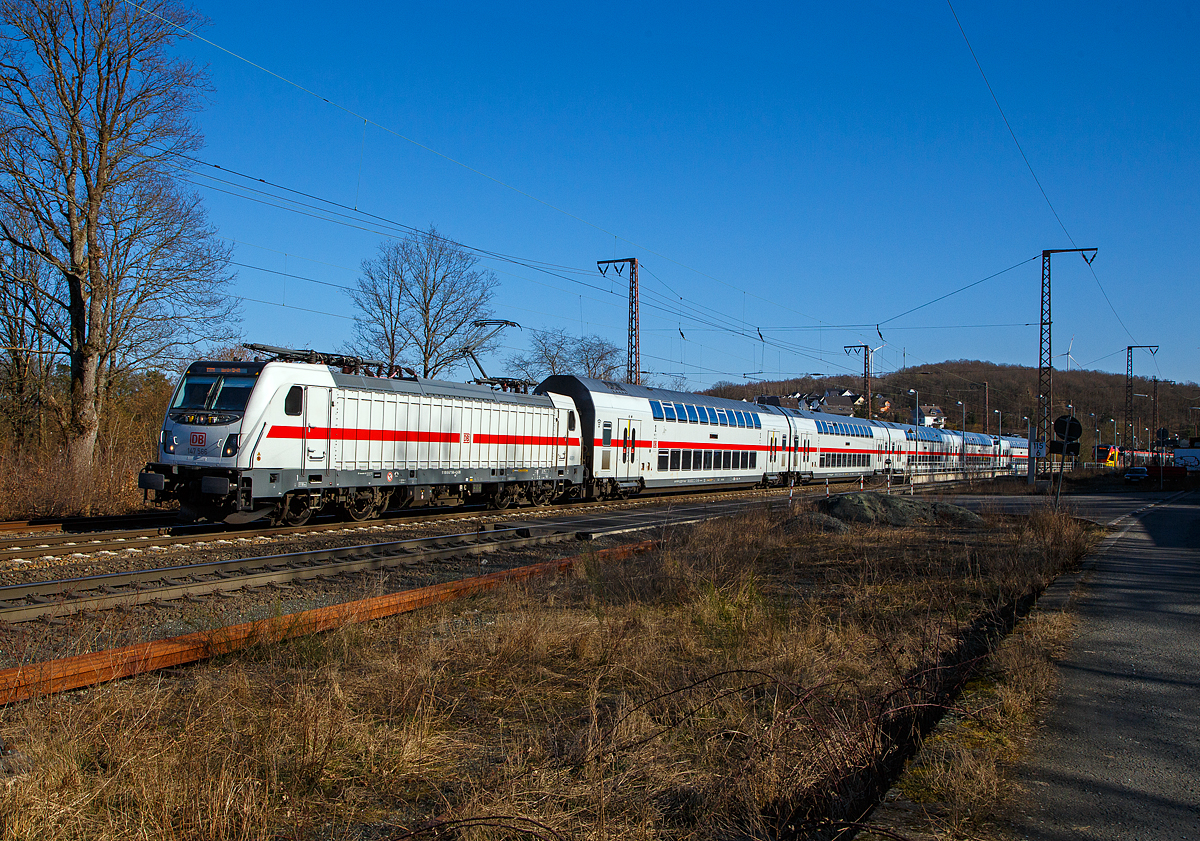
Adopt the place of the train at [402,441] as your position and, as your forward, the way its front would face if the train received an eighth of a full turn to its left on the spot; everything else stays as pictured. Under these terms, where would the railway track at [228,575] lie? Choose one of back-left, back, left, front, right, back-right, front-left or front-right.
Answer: front

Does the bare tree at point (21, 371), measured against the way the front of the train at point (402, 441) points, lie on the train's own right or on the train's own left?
on the train's own right

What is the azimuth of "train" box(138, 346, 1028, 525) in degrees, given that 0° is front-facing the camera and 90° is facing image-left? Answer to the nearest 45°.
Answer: approximately 45°

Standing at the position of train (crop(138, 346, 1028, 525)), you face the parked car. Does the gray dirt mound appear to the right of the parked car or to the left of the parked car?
right

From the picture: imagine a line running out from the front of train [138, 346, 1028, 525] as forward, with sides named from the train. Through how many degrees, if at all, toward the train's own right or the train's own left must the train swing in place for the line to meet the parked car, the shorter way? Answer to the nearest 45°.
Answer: approximately 180°

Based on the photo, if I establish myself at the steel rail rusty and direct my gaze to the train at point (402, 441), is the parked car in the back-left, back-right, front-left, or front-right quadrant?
front-right

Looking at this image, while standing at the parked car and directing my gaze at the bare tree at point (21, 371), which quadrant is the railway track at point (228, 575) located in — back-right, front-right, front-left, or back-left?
front-left

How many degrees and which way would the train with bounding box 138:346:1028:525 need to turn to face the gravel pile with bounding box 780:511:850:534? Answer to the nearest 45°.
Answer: approximately 135° to its left

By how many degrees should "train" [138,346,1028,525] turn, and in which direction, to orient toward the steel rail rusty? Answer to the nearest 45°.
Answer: approximately 45° to its left

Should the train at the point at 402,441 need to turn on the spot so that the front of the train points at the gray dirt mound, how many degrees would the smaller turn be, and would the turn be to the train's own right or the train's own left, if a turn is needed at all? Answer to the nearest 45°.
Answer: approximately 135° to the train's own left
